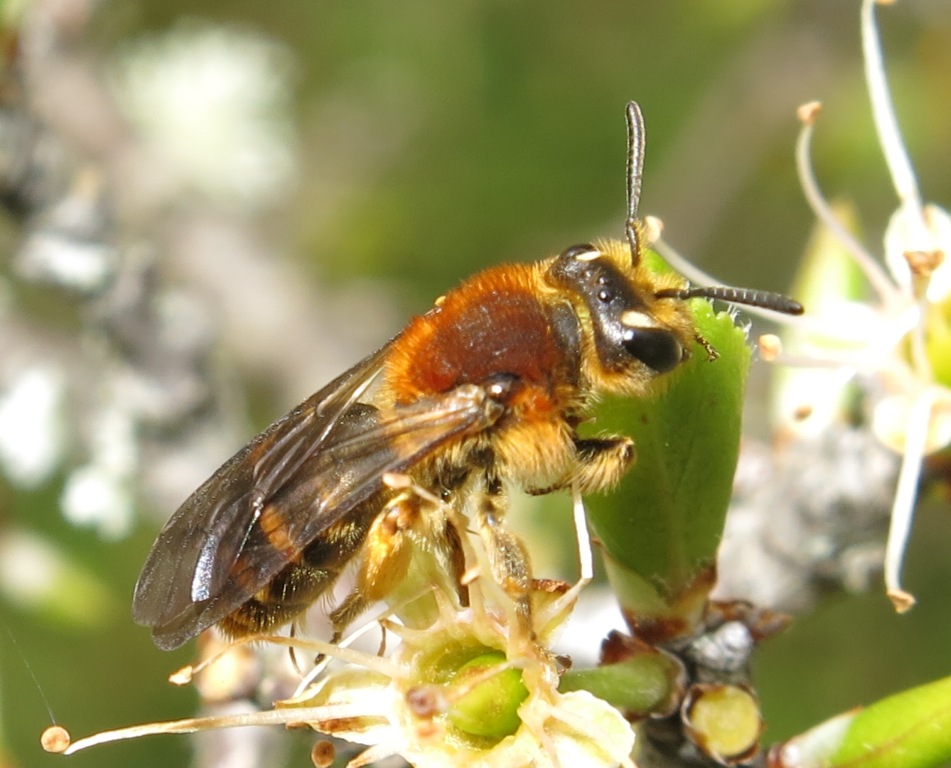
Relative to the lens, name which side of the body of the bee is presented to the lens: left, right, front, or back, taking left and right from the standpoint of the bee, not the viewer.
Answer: right

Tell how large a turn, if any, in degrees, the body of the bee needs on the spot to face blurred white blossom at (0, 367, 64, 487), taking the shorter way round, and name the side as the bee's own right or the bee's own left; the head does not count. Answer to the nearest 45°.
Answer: approximately 135° to the bee's own left

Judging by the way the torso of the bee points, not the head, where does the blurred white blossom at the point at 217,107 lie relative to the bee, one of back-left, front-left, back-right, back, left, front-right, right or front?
left

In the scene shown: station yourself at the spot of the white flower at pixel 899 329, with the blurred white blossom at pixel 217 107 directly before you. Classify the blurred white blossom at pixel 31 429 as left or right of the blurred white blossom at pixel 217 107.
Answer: left

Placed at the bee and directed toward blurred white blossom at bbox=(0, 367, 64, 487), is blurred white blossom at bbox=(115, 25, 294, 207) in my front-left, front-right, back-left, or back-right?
front-right
